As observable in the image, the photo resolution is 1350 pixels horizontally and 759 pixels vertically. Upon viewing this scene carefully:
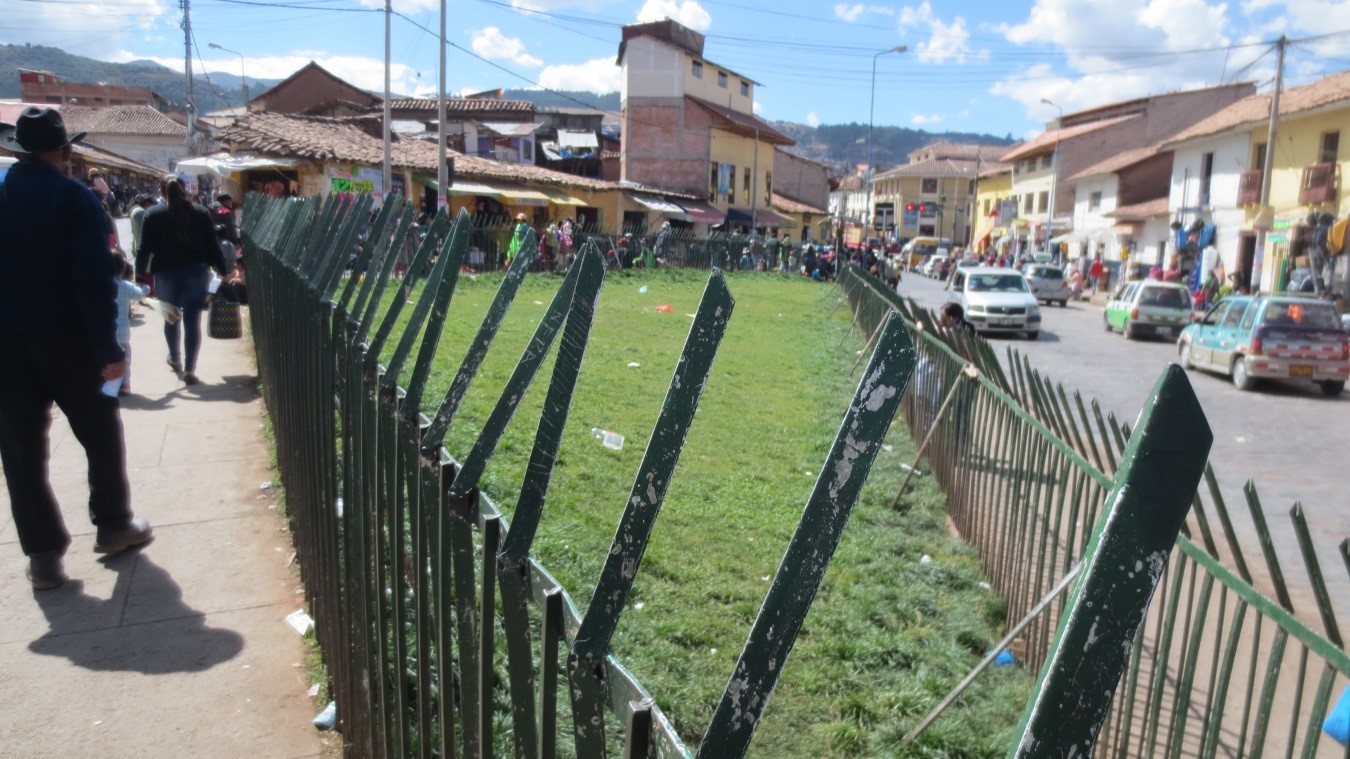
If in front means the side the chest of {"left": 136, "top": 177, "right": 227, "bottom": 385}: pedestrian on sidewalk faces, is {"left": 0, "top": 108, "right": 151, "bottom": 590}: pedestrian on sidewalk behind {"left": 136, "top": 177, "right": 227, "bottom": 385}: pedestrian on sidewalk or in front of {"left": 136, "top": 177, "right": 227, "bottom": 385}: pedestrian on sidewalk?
behind

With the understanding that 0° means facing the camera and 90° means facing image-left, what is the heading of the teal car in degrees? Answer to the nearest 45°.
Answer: approximately 135°

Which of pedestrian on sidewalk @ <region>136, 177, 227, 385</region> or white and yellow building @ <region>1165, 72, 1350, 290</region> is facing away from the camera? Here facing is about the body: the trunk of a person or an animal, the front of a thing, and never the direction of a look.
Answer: the pedestrian on sidewalk

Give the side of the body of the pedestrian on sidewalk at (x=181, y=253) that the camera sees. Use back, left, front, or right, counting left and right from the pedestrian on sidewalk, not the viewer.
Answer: back

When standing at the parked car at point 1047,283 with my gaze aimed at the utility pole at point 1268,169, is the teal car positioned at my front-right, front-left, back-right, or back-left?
front-right

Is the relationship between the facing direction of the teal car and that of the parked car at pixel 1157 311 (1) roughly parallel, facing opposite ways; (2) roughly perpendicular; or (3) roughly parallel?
roughly parallel

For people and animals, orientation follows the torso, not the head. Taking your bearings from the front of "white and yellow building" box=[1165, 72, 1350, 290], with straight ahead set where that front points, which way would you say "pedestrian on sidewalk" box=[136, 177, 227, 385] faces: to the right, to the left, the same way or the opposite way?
to the right

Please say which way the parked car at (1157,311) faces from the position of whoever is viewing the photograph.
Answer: facing away from the viewer and to the left of the viewer

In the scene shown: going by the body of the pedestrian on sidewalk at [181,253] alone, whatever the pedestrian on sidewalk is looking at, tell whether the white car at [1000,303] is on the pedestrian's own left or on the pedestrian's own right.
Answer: on the pedestrian's own right

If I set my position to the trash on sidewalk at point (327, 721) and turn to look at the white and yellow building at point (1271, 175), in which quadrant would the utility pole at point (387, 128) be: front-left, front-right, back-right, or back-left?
front-left

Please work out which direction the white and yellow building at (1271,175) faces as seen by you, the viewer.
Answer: facing the viewer and to the left of the viewer

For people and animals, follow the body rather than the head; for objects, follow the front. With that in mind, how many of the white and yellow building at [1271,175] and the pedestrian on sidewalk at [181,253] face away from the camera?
1

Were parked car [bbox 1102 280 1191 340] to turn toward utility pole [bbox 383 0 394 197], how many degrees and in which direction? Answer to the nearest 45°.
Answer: approximately 45° to its left

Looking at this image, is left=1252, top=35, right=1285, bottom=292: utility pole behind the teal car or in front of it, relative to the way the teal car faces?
in front

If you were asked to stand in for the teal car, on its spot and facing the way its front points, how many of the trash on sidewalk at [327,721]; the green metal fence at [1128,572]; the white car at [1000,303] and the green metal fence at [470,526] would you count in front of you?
1

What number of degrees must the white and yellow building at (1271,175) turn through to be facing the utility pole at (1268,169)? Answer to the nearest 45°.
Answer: approximately 45° to its left

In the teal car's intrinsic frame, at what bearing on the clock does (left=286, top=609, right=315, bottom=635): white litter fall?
The white litter is roughly at 8 o'clock from the teal car.

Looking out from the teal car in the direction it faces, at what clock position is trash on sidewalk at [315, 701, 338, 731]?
The trash on sidewalk is roughly at 8 o'clock from the teal car.

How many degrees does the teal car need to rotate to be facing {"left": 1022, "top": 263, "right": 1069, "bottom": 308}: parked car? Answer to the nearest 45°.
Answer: approximately 45° to its right
